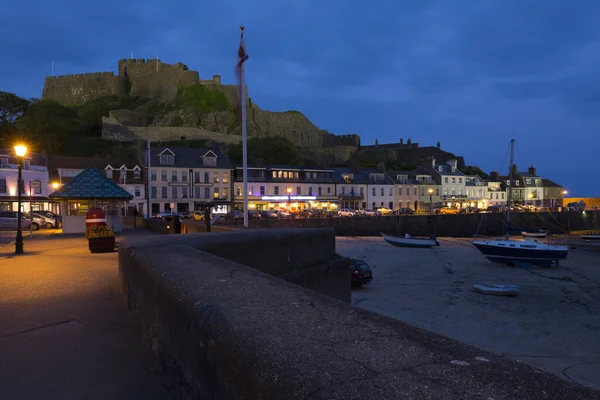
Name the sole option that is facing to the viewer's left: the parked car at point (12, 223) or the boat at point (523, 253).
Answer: the boat

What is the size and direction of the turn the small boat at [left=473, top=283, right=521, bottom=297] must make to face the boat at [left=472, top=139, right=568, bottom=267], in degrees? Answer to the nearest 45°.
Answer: approximately 90° to its right

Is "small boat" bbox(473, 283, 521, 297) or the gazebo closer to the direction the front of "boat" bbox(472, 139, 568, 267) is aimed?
the gazebo

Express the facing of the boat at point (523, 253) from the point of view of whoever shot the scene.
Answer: facing to the left of the viewer

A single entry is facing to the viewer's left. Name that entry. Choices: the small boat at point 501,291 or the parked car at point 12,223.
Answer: the small boat

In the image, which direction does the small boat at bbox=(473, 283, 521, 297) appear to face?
to the viewer's left

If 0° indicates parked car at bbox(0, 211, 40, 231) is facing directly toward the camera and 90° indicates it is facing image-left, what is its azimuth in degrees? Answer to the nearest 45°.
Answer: approximately 270°
